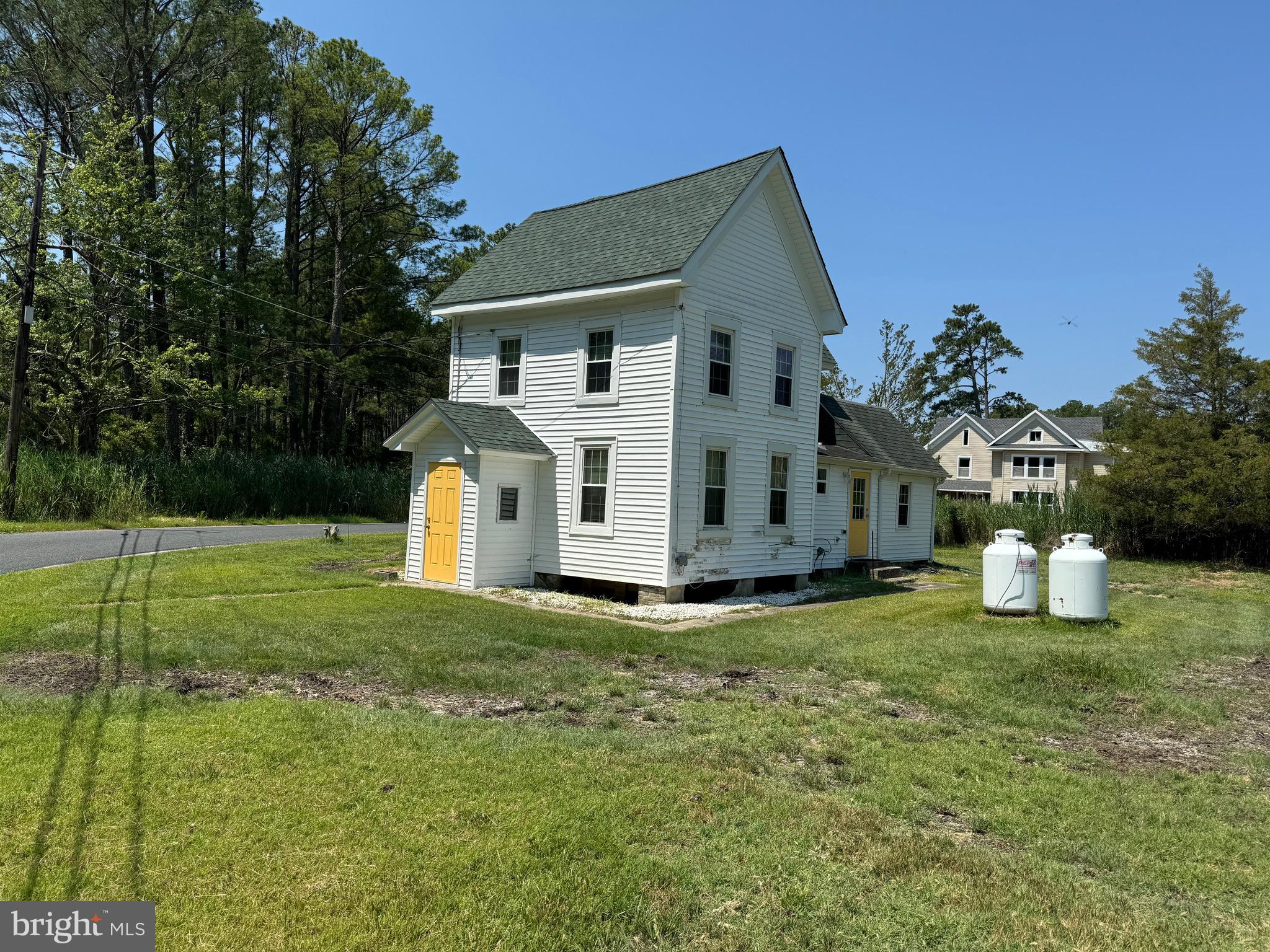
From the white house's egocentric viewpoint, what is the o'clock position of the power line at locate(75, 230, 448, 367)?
The power line is roughly at 3 o'clock from the white house.

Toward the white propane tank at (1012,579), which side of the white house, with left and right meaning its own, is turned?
left

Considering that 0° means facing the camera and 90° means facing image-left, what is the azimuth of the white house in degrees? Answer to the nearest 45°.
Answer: approximately 45°

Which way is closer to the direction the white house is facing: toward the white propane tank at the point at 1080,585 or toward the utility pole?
the utility pole

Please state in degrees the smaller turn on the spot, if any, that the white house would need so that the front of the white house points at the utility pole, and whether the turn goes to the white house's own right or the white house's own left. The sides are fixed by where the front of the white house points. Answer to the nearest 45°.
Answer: approximately 45° to the white house's own right

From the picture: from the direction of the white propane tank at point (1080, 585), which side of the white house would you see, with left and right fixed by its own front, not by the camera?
left

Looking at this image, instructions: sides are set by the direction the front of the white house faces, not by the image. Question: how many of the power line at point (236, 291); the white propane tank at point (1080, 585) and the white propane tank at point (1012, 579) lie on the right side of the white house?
1

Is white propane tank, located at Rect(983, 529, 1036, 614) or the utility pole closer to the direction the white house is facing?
the utility pole
